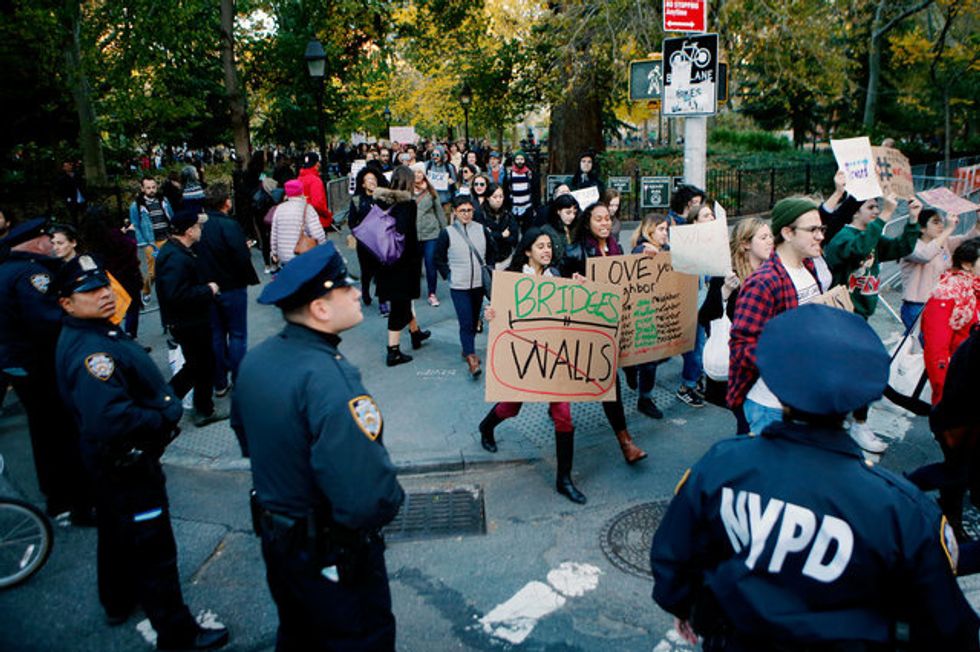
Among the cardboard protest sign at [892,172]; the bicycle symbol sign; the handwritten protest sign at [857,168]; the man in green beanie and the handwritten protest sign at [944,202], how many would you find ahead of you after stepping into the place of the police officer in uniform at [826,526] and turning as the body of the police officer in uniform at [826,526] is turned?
5

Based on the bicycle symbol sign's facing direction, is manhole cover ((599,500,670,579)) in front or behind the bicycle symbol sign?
in front

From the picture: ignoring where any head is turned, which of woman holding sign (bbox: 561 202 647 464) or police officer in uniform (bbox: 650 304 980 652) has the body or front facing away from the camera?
the police officer in uniform

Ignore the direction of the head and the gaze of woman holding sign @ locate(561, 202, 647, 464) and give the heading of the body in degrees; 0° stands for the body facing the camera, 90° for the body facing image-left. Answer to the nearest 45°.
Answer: approximately 315°

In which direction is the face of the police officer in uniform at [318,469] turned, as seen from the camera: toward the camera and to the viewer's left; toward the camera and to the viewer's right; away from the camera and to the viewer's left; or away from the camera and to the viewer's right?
away from the camera and to the viewer's right

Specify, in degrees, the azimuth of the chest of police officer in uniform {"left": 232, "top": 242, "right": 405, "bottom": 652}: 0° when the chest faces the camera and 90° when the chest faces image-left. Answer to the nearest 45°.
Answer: approximately 225°

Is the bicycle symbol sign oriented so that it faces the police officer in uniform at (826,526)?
yes

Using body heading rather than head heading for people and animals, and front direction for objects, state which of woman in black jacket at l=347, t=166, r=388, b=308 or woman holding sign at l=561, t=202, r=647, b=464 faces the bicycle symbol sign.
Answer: the woman in black jacket

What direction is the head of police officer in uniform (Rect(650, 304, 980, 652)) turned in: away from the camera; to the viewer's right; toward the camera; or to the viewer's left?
away from the camera

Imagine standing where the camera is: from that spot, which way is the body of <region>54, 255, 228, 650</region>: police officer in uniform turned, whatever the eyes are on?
to the viewer's right

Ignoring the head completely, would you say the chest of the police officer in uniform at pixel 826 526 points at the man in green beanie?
yes

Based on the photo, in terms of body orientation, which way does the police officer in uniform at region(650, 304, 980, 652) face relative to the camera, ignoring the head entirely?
away from the camera
